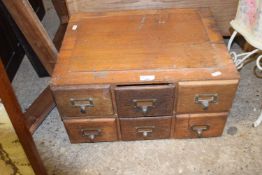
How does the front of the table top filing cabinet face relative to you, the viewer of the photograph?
facing the viewer

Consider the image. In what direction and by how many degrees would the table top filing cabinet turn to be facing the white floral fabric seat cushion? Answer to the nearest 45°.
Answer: approximately 135° to its left
